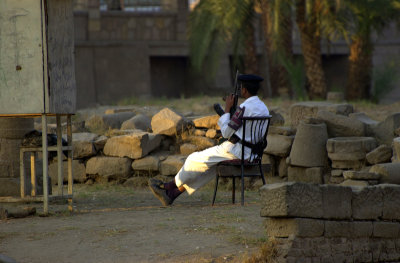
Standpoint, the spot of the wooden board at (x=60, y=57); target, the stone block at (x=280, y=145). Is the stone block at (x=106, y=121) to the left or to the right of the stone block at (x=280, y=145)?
left

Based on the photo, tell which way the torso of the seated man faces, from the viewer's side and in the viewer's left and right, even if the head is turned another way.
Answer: facing to the left of the viewer

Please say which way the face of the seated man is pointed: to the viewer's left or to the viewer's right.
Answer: to the viewer's left

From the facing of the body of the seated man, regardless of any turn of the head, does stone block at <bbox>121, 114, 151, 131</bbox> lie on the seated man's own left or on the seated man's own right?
on the seated man's own right

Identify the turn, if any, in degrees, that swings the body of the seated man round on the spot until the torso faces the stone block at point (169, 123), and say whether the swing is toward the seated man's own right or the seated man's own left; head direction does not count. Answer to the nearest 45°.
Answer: approximately 90° to the seated man's own right

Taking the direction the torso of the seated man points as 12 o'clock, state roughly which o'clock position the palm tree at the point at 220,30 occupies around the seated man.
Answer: The palm tree is roughly at 3 o'clock from the seated man.

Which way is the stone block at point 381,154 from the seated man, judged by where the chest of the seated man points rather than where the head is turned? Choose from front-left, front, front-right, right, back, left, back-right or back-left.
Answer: back-right

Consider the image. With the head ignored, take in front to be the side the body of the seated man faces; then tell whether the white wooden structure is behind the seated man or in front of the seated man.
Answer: in front

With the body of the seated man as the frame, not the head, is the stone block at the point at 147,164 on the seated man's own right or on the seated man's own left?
on the seated man's own right

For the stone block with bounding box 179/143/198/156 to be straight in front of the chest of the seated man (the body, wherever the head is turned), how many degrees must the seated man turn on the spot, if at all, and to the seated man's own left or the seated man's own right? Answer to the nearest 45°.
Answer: approximately 90° to the seated man's own right

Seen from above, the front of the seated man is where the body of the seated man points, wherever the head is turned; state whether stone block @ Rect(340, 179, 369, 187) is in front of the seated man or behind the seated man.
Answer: behind
